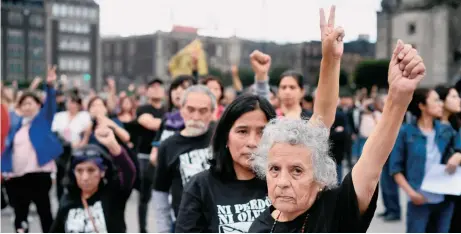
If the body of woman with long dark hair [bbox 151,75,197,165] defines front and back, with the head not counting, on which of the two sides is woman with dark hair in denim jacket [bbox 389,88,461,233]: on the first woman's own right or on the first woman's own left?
on the first woman's own left

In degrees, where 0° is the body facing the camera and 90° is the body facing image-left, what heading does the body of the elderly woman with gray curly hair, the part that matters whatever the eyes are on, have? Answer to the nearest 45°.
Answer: approximately 45°

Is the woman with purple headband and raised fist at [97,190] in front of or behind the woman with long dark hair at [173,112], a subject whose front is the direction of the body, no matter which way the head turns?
in front

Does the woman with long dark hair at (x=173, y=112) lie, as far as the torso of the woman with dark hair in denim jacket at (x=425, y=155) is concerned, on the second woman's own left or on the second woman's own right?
on the second woman's own right

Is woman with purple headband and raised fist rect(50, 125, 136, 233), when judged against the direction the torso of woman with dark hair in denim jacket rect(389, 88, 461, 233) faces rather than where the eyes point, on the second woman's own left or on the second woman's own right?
on the second woman's own right

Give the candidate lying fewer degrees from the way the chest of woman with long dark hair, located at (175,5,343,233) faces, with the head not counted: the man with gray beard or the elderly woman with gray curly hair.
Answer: the elderly woman with gray curly hair

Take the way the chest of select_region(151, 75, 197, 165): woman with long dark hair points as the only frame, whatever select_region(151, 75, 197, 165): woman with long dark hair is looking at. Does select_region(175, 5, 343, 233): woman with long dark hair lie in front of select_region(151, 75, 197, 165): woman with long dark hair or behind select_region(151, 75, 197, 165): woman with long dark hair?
in front

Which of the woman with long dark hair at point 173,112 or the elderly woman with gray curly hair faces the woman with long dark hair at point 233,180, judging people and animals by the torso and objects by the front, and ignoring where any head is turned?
the woman with long dark hair at point 173,112

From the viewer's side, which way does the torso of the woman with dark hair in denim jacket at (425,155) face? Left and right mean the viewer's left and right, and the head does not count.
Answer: facing the viewer and to the right of the viewer

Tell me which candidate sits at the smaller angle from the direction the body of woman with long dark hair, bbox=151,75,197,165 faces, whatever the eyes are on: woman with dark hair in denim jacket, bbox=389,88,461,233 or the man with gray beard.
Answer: the man with gray beard
